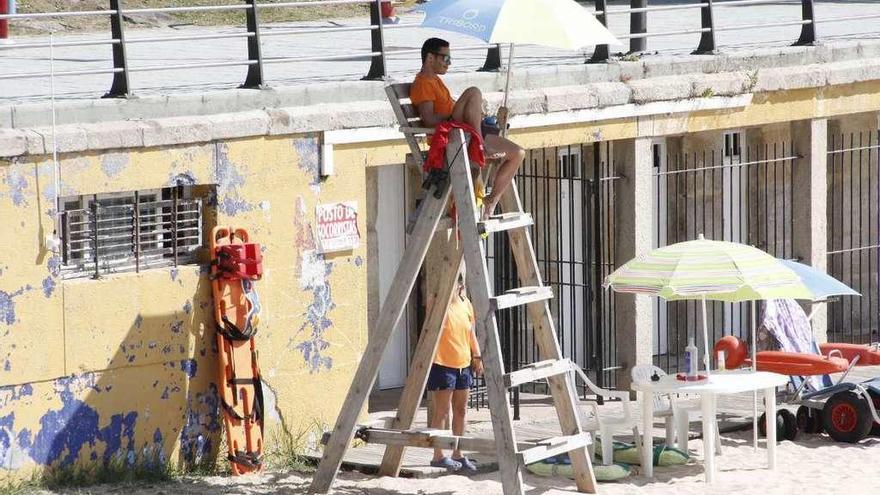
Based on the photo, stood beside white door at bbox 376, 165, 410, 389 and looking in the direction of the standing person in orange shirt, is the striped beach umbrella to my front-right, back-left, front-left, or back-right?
front-left

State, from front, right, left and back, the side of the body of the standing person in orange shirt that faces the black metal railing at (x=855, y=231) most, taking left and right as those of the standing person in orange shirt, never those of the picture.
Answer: left

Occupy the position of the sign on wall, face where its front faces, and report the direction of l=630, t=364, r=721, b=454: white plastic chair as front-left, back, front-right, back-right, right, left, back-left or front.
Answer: left

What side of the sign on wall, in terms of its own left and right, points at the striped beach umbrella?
left

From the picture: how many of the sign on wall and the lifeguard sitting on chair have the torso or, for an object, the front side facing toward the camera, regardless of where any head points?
1

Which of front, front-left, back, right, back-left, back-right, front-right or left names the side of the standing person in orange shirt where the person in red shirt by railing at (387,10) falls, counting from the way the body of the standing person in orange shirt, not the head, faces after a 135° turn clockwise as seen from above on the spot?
right

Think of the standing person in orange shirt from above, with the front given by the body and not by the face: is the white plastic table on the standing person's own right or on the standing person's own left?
on the standing person's own left

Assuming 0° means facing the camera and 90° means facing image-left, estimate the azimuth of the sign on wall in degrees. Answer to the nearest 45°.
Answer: approximately 0°

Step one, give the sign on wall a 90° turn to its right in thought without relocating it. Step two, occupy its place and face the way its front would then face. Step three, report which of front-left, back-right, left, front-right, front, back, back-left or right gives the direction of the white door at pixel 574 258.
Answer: back-right

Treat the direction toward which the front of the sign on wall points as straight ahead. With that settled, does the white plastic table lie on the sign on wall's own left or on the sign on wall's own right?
on the sign on wall's own left

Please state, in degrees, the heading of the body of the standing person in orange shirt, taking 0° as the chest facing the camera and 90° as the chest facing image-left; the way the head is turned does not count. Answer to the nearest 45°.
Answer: approximately 315°

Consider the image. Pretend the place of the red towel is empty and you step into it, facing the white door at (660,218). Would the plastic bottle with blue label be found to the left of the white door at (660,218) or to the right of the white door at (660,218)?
right

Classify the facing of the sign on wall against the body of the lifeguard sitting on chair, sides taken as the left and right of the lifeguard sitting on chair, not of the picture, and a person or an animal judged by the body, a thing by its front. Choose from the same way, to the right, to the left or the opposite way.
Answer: to the right

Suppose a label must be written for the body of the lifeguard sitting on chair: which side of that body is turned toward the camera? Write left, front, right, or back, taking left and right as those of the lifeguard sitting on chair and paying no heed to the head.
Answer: right

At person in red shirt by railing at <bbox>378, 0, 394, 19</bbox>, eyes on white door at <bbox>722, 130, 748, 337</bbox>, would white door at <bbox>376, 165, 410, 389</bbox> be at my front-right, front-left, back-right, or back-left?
front-right
